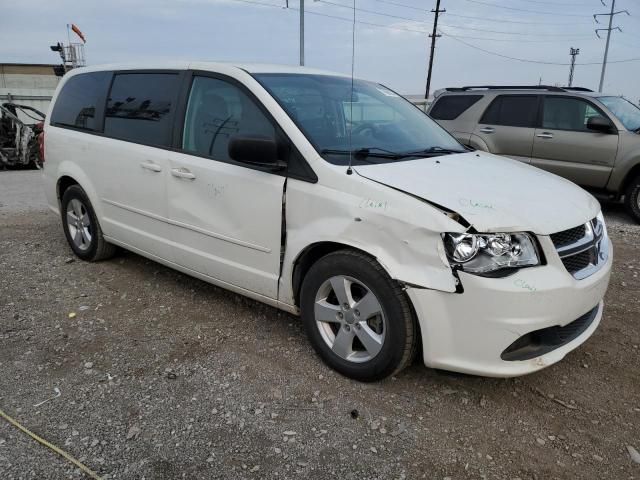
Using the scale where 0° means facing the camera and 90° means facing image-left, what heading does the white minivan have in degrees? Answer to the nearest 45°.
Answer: approximately 315°

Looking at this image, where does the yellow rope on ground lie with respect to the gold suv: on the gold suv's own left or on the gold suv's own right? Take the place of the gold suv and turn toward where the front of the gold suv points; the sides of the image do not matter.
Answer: on the gold suv's own right

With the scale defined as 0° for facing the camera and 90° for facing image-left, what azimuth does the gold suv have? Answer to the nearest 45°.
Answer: approximately 315°

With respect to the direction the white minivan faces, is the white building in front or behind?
behind

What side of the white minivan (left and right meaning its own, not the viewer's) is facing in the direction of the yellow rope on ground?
right

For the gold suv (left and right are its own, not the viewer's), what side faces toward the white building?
back
